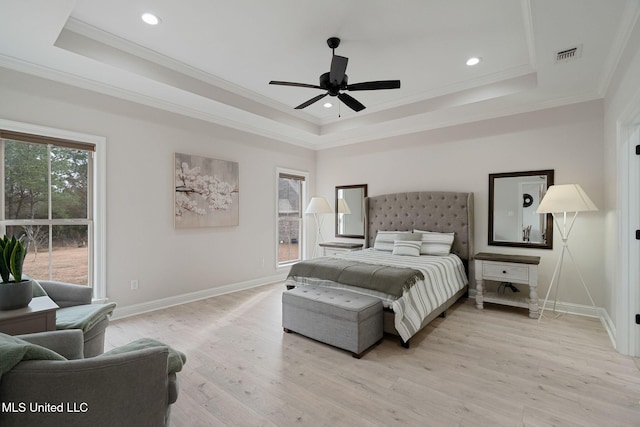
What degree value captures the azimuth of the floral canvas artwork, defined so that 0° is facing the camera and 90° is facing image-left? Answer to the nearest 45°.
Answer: approximately 315°

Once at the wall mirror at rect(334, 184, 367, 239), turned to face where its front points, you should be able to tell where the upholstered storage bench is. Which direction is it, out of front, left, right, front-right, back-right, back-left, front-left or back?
front-left

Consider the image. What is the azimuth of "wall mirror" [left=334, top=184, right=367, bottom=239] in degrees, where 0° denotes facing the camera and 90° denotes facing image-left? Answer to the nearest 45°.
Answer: approximately 45°

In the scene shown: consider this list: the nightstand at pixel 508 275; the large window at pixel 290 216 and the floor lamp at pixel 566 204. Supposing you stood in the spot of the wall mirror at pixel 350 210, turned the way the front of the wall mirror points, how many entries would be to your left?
2

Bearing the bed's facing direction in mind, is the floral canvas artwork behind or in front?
in front

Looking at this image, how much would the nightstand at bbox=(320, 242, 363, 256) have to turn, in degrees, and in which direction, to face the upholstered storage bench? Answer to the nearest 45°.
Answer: approximately 45° to its left

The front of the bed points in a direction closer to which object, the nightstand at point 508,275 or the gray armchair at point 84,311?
the gray armchair

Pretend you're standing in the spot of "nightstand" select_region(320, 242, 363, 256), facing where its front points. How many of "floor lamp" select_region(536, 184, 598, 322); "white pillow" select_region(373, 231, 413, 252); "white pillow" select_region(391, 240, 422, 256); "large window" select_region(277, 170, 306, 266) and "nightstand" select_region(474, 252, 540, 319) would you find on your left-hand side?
4

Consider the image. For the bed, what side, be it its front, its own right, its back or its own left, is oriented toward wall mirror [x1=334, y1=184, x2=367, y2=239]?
right

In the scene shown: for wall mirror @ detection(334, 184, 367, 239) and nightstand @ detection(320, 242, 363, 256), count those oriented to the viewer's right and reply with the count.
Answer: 0

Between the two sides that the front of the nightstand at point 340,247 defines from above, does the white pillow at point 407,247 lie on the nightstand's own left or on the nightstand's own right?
on the nightstand's own left
